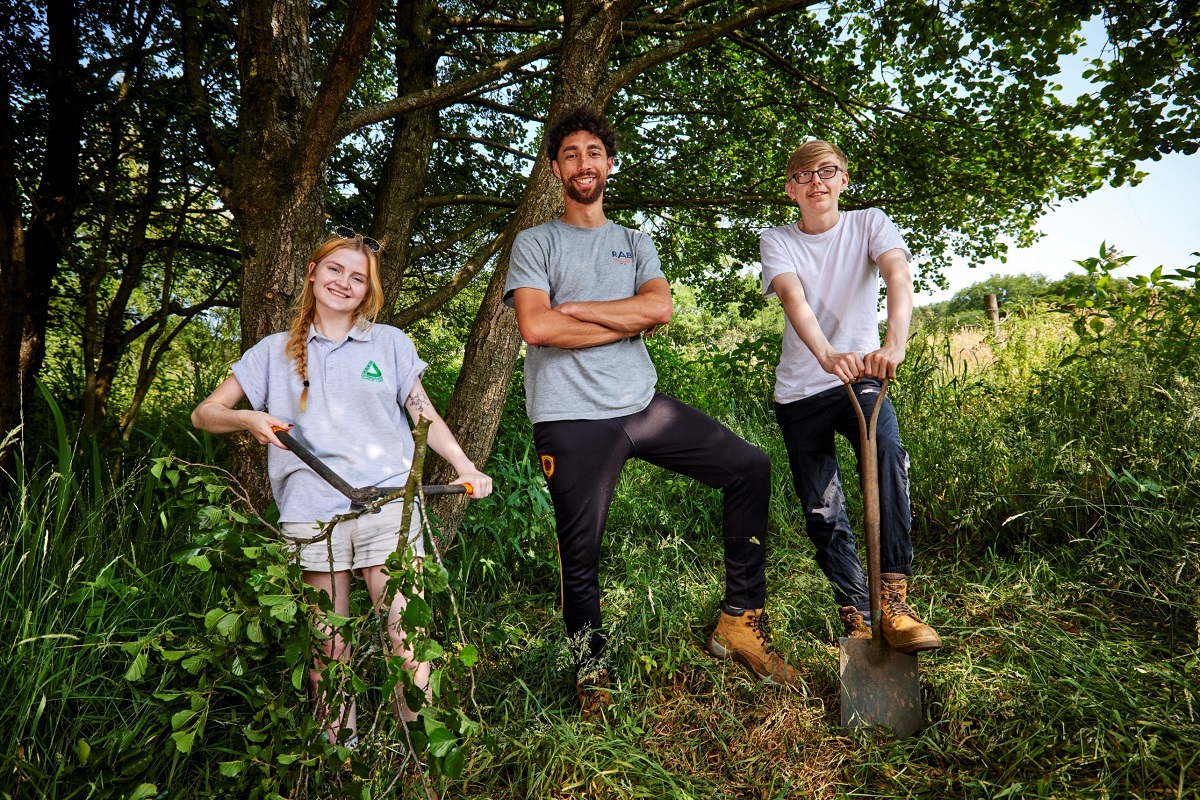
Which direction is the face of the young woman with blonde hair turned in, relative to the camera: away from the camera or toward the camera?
toward the camera

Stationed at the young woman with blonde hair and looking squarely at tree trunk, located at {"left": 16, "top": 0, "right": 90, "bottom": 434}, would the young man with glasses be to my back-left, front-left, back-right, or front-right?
back-right

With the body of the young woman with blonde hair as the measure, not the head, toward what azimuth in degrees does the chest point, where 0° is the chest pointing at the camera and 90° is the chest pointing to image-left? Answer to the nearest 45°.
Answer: approximately 0°

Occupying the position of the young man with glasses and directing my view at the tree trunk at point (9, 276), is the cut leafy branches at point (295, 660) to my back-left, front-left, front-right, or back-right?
front-left

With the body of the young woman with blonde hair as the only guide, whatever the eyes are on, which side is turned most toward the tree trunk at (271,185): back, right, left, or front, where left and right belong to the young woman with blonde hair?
back

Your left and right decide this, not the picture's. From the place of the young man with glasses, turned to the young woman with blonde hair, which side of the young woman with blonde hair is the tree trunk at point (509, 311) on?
right

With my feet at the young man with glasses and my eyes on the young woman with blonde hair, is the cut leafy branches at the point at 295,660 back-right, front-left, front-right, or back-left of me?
front-left

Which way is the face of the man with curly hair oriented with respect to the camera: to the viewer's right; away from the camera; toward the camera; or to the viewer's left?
toward the camera

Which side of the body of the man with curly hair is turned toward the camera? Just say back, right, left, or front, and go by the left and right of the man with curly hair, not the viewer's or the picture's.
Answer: front

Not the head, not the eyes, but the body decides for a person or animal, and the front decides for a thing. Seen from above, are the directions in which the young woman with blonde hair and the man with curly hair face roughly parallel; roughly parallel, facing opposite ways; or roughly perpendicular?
roughly parallel

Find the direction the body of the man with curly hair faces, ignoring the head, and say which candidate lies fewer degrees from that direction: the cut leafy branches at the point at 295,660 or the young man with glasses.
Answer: the cut leafy branches

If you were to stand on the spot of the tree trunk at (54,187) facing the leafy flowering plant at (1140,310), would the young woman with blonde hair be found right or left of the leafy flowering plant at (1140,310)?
right

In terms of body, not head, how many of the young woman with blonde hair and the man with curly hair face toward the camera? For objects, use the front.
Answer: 2

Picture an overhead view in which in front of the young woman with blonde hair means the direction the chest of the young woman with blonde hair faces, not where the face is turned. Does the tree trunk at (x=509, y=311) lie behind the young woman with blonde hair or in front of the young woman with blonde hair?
behind

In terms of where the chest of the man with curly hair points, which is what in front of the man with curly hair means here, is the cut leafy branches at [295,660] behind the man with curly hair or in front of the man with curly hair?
in front
